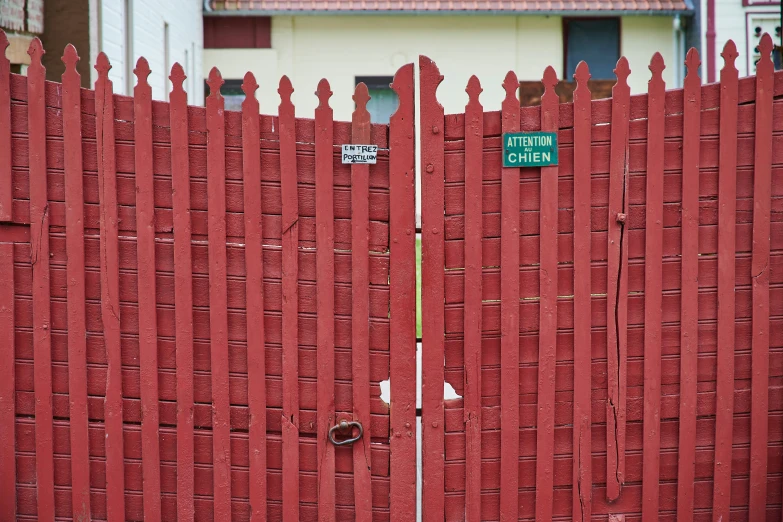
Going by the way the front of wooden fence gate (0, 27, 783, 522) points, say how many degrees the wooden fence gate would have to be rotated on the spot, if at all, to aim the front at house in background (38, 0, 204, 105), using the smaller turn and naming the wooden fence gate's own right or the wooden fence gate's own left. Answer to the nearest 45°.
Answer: approximately 135° to the wooden fence gate's own right

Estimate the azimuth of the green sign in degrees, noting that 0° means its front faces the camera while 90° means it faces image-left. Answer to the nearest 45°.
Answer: approximately 0°

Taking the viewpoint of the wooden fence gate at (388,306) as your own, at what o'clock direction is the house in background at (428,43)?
The house in background is roughly at 6 o'clock from the wooden fence gate.

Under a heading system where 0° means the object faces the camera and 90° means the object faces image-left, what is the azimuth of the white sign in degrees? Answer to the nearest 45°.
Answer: approximately 0°

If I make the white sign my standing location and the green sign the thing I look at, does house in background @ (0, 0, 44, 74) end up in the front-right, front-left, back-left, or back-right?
back-left
